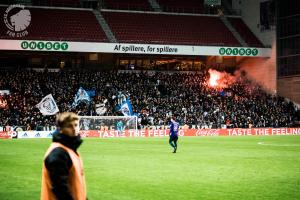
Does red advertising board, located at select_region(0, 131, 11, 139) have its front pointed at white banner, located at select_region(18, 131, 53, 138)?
no

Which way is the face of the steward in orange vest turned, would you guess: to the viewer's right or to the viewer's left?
to the viewer's right

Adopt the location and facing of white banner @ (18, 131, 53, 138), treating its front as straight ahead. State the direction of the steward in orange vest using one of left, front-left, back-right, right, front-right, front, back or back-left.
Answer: front

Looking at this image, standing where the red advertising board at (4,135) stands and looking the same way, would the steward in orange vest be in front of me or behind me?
in front

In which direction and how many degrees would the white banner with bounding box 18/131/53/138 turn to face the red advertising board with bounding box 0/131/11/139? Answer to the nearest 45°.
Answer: approximately 90° to its right

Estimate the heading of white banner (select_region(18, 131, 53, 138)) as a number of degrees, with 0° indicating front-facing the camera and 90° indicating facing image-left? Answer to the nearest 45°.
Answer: approximately 0°

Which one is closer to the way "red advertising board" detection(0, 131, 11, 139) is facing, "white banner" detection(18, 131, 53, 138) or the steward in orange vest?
the steward in orange vest

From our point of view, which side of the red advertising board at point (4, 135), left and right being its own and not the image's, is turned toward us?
front

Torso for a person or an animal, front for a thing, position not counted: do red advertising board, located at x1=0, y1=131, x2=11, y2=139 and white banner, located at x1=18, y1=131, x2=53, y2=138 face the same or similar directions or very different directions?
same or similar directions

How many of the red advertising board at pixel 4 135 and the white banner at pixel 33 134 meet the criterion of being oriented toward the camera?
2
